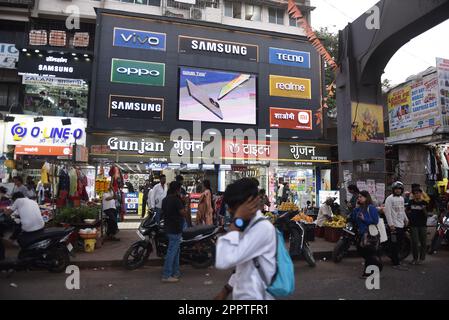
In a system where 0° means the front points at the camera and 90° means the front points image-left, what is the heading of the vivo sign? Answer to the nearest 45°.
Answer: approximately 0°

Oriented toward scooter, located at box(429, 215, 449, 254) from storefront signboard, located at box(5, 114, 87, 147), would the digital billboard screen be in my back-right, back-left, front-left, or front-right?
front-left

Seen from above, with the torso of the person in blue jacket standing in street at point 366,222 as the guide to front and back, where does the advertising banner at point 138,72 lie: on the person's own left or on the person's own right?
on the person's own right

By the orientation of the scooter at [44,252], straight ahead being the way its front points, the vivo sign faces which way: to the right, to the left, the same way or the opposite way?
to the left

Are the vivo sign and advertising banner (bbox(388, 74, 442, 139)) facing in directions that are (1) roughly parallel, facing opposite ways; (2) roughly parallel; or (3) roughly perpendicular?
roughly perpendicular

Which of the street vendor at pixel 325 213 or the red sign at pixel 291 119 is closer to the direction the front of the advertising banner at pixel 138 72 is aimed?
the street vendor

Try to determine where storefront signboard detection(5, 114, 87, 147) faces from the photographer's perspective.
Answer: facing the viewer

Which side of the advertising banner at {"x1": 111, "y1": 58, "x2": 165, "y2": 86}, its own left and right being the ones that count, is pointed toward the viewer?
front

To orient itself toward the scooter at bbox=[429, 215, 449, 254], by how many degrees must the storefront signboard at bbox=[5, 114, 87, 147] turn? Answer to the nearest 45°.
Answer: approximately 45° to its left

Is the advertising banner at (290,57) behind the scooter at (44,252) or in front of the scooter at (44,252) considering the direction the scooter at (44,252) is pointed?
behind

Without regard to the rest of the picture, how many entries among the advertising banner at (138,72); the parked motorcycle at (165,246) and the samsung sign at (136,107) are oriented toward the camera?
2

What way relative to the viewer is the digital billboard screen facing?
toward the camera

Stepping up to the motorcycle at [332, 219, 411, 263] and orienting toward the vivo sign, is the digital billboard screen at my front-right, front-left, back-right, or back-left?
front-right

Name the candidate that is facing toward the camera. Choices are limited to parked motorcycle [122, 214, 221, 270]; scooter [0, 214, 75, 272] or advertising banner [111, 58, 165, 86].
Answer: the advertising banner

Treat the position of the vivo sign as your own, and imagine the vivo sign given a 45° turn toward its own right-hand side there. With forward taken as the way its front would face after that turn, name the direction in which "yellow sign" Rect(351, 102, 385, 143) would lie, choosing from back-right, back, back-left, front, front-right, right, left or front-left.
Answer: left

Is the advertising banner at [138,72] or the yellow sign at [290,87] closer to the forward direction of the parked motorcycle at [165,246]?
the advertising banner
